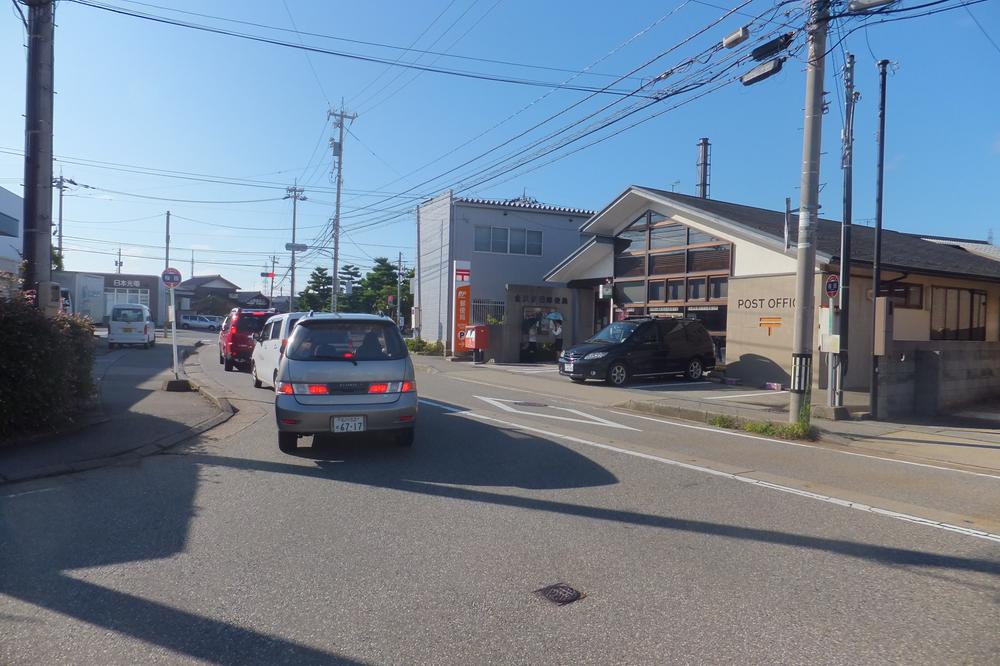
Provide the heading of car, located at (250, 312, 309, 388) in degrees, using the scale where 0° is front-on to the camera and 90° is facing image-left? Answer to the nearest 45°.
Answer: approximately 135°

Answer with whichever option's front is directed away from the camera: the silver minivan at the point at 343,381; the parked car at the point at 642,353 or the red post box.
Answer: the silver minivan

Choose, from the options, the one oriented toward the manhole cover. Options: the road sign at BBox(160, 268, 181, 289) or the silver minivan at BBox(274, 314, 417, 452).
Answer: the road sign

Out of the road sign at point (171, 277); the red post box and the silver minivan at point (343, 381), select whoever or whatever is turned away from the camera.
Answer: the silver minivan

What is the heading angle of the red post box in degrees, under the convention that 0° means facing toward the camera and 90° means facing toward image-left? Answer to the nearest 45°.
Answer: approximately 45°

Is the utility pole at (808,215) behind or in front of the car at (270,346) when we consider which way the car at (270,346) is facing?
behind

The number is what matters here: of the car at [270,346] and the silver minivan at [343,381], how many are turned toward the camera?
0

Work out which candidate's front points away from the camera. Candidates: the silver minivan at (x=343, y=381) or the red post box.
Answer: the silver minivan

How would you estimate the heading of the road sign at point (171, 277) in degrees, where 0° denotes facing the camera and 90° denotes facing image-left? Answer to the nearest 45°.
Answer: approximately 0°

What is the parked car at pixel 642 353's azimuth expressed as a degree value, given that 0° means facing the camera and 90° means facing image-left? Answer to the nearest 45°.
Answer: approximately 45°

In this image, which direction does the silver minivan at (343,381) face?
away from the camera

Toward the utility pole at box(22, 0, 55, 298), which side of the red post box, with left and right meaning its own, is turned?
front

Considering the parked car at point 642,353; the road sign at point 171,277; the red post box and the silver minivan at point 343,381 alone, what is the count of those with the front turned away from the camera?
1

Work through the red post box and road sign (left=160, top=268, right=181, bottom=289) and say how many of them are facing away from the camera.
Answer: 0

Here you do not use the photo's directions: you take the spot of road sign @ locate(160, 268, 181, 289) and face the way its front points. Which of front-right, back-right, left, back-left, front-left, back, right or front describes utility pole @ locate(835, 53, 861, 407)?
front-left

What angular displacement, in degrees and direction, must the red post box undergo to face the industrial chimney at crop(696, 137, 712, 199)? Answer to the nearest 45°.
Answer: approximately 180°

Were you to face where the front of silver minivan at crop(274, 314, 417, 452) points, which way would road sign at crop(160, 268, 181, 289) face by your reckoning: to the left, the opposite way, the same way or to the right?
the opposite way
